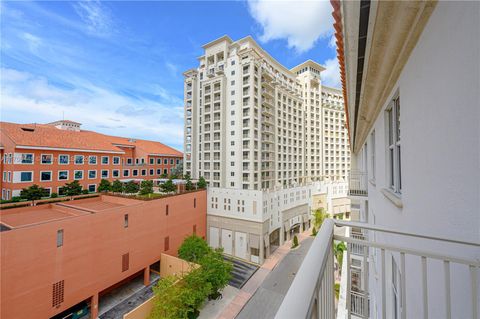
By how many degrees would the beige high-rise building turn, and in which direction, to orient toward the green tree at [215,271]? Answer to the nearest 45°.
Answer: approximately 45° to its right

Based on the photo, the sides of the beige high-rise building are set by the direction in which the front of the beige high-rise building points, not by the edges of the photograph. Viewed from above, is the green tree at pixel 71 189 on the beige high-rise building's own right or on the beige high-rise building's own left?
on the beige high-rise building's own right

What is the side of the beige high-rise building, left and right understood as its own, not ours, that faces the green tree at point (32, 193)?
right

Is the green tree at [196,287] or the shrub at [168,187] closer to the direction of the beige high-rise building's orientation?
the green tree

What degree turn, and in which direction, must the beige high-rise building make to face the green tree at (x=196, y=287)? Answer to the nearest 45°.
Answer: approximately 45° to its right

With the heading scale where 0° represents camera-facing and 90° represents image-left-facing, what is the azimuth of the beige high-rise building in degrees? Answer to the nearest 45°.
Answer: approximately 315°

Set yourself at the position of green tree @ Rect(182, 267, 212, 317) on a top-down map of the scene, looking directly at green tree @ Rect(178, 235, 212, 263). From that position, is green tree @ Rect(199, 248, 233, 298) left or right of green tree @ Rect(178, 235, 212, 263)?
right

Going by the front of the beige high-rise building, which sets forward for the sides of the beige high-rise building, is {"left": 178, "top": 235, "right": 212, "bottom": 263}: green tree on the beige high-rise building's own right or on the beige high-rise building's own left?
on the beige high-rise building's own right

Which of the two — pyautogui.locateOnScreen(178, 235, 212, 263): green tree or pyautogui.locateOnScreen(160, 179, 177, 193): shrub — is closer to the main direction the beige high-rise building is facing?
the green tree
